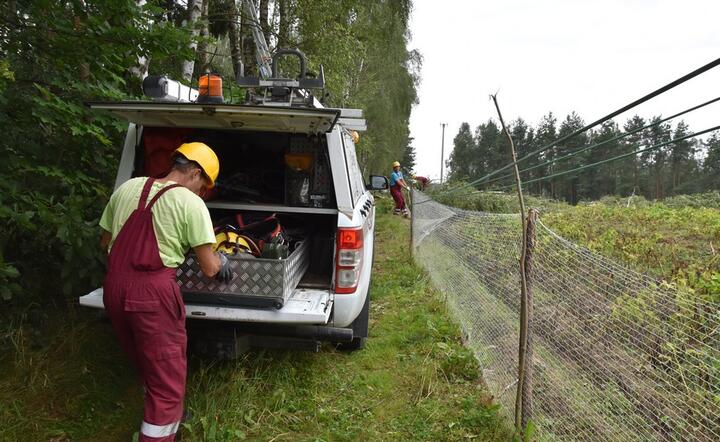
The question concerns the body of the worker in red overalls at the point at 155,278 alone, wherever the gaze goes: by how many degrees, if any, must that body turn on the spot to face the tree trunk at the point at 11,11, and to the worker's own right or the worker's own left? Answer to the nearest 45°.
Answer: approximately 90° to the worker's own left

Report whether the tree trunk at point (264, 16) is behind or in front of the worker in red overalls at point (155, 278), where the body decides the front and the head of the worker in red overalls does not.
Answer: in front

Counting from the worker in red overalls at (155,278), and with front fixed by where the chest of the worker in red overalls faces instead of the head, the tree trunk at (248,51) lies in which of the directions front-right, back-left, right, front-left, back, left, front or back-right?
front-left

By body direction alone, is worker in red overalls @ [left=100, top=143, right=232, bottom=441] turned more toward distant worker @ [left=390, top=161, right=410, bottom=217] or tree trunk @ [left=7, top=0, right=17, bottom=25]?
the distant worker

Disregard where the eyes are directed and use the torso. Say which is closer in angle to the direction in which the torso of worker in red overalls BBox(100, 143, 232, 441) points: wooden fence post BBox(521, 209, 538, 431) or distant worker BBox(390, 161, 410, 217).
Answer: the distant worker

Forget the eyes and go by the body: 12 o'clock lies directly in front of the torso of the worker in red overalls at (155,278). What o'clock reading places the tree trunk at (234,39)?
The tree trunk is roughly at 11 o'clock from the worker in red overalls.

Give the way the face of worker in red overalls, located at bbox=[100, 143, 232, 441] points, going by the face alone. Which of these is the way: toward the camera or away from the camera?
away from the camera

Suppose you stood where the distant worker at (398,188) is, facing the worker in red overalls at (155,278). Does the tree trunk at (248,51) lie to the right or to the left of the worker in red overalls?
right

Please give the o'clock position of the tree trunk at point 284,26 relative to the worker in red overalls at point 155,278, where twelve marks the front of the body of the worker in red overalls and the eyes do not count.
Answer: The tree trunk is roughly at 11 o'clock from the worker in red overalls.

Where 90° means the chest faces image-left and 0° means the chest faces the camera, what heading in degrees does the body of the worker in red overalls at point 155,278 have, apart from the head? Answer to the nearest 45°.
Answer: approximately 225°

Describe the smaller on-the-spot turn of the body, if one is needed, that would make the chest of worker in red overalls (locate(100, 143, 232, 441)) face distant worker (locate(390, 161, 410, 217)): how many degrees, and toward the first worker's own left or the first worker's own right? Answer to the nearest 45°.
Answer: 0° — they already face them
